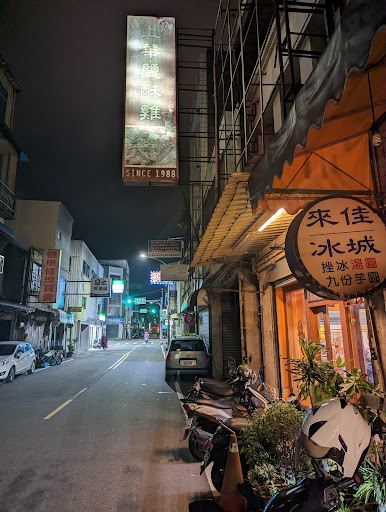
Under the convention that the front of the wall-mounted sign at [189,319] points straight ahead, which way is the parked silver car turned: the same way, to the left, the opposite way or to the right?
the opposite way

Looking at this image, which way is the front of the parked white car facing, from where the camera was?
facing the viewer and to the left of the viewer

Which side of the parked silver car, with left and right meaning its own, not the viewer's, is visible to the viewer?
back

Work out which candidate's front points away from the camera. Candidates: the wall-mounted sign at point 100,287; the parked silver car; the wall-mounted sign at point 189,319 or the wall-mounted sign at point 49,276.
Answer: the parked silver car

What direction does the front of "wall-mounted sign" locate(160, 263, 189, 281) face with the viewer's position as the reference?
facing the viewer

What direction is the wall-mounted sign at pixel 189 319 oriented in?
toward the camera

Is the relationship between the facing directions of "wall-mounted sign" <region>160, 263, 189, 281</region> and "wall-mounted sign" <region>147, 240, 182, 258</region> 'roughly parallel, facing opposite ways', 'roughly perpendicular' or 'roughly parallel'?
roughly parallel

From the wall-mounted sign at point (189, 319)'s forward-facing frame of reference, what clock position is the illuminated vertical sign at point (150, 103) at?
The illuminated vertical sign is roughly at 12 o'clock from the wall-mounted sign.

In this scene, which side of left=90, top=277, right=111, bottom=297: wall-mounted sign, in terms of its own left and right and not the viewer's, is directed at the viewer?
front

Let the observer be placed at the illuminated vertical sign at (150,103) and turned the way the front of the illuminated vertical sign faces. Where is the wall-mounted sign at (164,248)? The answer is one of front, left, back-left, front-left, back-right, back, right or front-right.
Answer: back

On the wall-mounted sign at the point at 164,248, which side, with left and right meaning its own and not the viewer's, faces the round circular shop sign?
front

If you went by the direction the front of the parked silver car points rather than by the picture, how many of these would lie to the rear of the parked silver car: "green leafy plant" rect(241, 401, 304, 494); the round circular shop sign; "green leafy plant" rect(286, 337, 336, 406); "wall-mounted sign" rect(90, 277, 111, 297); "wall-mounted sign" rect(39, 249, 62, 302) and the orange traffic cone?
4

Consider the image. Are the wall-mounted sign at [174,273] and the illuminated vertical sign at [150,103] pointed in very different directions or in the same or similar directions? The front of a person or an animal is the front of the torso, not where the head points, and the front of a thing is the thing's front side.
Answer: same or similar directions

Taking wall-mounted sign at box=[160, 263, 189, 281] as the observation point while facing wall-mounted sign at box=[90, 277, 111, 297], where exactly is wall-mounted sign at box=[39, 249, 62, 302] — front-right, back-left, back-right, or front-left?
front-left

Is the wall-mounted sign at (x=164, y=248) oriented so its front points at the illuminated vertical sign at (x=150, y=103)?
yes
